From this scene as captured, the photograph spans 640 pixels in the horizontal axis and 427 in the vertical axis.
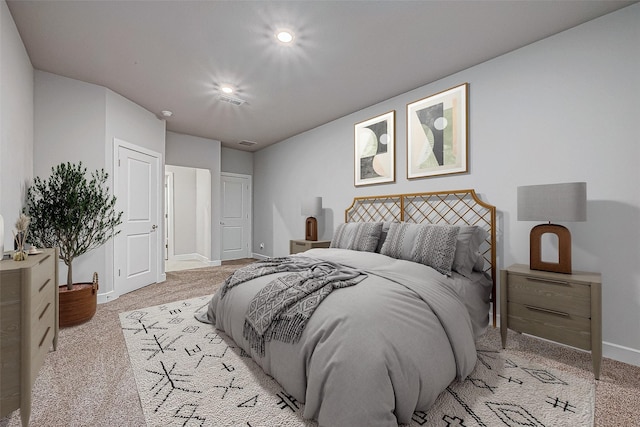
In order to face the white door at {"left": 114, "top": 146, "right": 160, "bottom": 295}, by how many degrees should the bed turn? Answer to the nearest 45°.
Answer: approximately 90° to its right

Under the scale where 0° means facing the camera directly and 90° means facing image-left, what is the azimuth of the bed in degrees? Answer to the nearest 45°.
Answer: approximately 45°

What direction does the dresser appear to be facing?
to the viewer's right

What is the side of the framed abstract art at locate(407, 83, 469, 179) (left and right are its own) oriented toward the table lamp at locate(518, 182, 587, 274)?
left

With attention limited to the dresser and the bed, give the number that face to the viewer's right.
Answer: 1

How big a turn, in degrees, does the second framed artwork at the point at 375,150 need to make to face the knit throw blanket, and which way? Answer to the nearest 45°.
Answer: approximately 45° to its left

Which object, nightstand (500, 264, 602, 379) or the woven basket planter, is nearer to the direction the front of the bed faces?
the woven basket planter

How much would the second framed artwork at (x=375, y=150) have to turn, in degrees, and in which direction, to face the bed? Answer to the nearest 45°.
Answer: approximately 45° to its left

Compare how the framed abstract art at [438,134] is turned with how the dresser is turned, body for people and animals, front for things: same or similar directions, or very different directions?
very different directions

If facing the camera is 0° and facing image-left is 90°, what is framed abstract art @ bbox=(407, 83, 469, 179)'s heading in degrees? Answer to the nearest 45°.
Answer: approximately 45°

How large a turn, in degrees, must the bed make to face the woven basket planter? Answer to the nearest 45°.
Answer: approximately 45° to its right
